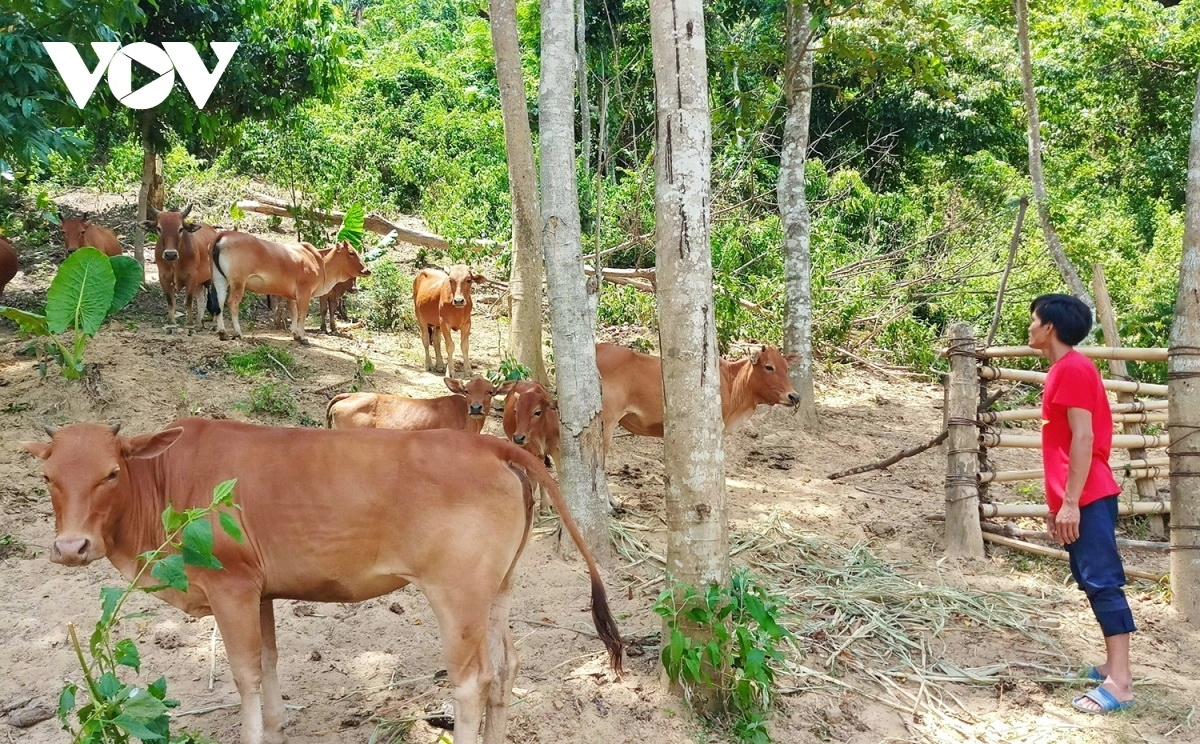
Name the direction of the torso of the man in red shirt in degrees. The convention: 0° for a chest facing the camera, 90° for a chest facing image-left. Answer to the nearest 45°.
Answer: approximately 90°

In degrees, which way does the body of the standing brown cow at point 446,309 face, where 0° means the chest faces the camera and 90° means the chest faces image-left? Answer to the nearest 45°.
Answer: approximately 315°

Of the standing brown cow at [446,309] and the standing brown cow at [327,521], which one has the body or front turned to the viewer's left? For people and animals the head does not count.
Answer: the standing brown cow at [327,521]

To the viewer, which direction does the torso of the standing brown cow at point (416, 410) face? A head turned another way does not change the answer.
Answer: to the viewer's right

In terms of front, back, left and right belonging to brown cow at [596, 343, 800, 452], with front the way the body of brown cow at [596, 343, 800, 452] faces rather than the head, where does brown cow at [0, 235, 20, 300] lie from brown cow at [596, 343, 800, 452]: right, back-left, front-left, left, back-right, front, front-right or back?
back

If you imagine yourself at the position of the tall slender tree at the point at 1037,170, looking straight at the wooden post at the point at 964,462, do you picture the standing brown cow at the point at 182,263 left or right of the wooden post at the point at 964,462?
right

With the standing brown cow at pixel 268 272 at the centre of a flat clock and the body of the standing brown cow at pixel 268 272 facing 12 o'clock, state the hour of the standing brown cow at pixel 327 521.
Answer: the standing brown cow at pixel 327 521 is roughly at 3 o'clock from the standing brown cow at pixel 268 272.

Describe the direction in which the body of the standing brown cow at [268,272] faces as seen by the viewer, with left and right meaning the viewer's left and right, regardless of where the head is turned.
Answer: facing to the right of the viewer

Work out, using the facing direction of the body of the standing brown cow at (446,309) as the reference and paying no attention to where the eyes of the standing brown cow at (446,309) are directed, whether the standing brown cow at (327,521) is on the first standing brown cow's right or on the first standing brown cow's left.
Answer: on the first standing brown cow's right

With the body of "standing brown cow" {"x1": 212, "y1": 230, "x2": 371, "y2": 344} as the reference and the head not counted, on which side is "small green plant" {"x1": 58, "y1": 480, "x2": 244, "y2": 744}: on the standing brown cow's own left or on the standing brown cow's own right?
on the standing brown cow's own right

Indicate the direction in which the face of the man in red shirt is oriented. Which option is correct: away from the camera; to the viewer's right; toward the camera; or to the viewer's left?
to the viewer's left

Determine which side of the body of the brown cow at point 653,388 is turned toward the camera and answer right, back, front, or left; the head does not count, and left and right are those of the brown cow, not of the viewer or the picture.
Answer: right

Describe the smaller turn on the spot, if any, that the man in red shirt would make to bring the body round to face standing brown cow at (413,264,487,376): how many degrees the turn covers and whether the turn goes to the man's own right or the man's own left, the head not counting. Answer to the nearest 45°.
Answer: approximately 45° to the man's own right

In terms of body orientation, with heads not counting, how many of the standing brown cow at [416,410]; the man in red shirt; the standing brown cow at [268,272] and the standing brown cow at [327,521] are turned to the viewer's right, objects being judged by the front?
2

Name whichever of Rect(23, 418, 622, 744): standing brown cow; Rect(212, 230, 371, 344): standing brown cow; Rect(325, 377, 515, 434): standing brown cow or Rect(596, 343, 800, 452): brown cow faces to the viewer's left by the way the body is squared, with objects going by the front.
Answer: Rect(23, 418, 622, 744): standing brown cow

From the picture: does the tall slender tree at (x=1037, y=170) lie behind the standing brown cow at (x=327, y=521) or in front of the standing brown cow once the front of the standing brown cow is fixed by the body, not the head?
behind
